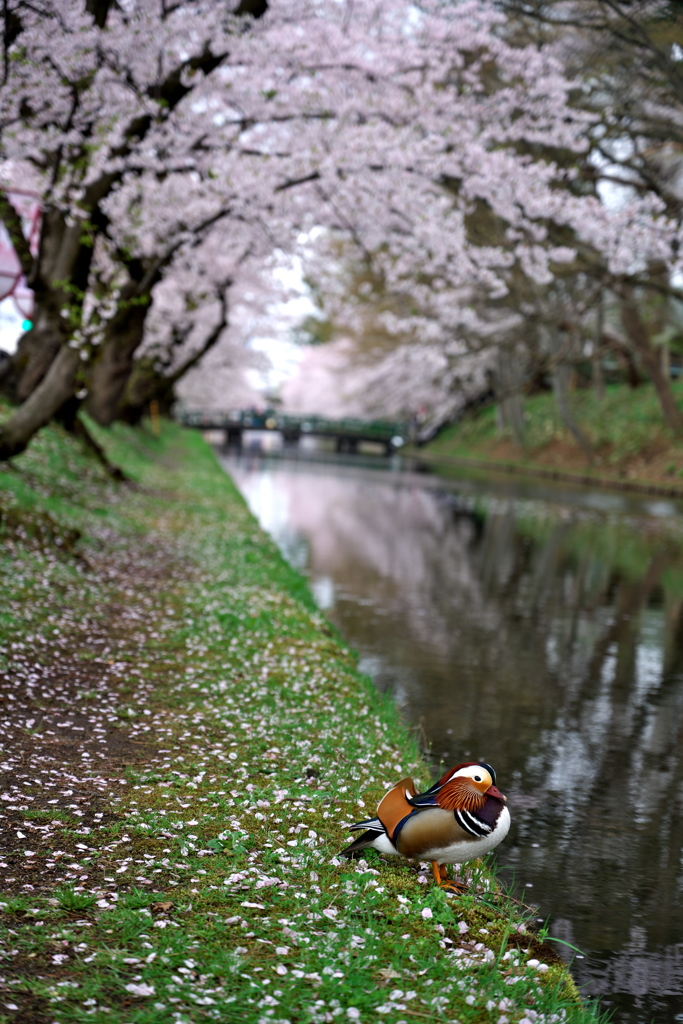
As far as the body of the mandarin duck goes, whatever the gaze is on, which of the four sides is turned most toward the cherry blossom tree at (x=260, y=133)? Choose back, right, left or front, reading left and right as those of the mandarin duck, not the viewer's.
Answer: left

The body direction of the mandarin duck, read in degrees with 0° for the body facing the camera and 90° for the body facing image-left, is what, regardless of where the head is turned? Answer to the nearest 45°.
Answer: approximately 270°

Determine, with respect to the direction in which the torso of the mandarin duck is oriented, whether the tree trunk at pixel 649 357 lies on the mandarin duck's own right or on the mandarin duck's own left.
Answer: on the mandarin duck's own left
